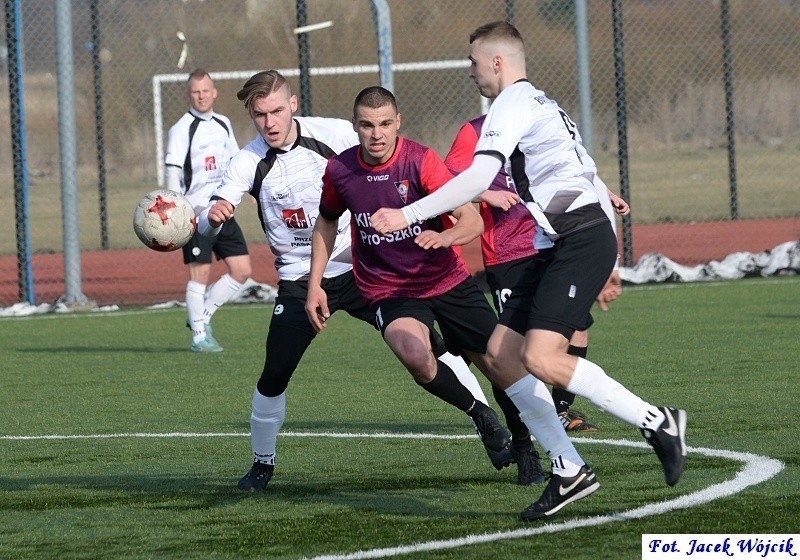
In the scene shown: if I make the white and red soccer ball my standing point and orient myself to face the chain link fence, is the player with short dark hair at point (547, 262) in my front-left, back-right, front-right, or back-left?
back-right

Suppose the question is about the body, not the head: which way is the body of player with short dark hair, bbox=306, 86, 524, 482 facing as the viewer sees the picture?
toward the camera

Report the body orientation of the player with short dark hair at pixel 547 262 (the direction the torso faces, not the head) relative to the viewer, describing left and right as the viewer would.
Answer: facing to the left of the viewer

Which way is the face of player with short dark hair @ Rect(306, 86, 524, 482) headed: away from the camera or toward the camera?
toward the camera

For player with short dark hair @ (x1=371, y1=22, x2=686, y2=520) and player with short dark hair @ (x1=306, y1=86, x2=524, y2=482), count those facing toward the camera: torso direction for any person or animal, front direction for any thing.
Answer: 1

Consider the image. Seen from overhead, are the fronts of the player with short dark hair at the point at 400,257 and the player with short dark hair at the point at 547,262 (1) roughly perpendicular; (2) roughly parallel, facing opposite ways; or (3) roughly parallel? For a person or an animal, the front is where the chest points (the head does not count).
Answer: roughly perpendicular

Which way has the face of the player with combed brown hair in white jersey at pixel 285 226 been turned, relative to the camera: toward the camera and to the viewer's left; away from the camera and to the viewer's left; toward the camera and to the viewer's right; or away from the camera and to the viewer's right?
toward the camera and to the viewer's left

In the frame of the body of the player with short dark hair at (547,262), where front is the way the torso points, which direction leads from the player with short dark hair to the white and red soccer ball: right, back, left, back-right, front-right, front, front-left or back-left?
front-right

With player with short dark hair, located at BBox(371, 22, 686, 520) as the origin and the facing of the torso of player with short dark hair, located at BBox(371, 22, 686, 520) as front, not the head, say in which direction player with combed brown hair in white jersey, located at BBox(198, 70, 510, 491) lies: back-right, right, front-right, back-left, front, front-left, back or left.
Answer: front-right

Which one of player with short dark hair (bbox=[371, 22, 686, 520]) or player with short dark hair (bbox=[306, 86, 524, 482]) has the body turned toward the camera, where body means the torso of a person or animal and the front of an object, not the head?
player with short dark hair (bbox=[306, 86, 524, 482])

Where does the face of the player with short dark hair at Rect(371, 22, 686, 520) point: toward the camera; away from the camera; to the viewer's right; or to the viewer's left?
to the viewer's left

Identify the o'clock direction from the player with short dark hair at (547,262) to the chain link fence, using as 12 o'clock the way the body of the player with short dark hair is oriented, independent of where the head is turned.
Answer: The chain link fence is roughly at 3 o'clock from the player with short dark hair.

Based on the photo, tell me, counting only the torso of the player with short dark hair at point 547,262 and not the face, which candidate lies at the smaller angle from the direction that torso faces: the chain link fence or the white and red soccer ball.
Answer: the white and red soccer ball
